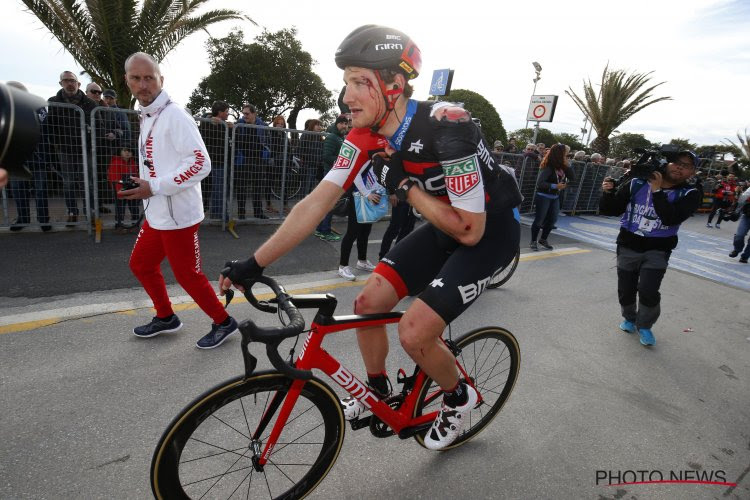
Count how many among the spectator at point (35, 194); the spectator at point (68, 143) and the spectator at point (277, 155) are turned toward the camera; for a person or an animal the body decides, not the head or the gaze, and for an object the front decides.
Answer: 3

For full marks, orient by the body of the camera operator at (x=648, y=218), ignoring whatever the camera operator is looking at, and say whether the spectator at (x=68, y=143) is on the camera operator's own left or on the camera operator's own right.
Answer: on the camera operator's own right

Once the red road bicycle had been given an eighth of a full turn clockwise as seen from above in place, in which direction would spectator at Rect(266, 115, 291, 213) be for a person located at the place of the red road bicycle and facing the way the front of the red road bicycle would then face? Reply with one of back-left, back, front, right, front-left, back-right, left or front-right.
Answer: right

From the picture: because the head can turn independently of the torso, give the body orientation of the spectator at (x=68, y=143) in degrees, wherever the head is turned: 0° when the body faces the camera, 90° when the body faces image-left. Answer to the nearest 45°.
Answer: approximately 0°

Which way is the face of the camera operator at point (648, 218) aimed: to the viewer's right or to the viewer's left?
to the viewer's left

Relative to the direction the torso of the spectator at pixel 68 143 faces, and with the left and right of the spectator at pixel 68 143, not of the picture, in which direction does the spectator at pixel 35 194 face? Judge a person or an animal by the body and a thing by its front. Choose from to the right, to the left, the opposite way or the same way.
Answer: the same way

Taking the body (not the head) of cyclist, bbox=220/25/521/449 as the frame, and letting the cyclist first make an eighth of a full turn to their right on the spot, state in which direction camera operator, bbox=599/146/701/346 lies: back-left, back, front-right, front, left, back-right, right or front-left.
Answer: back-right

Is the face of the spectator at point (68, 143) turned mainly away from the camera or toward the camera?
toward the camera

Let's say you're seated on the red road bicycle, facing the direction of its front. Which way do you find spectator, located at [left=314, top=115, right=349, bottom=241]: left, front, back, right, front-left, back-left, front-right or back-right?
back-right

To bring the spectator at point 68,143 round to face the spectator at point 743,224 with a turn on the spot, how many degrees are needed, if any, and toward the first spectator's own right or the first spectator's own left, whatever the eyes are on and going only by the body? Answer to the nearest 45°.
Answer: approximately 90° to the first spectator's own left

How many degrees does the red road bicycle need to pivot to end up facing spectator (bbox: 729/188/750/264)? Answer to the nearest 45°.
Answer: approximately 180°

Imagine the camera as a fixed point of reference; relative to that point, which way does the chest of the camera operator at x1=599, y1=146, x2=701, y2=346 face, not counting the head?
toward the camera

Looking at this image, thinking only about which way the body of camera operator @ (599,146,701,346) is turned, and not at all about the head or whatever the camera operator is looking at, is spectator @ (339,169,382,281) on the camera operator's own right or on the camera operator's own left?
on the camera operator's own right

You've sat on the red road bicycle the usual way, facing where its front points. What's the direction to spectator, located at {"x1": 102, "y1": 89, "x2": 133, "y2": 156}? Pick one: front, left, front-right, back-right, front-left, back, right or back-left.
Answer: right

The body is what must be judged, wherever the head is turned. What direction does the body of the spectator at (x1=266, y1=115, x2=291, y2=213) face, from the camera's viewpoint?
toward the camera

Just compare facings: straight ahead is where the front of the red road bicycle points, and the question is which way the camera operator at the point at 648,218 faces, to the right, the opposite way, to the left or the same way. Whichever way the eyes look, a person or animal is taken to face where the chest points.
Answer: the same way

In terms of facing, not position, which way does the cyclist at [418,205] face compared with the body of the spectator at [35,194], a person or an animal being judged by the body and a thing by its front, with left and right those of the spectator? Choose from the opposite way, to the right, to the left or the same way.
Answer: to the right
